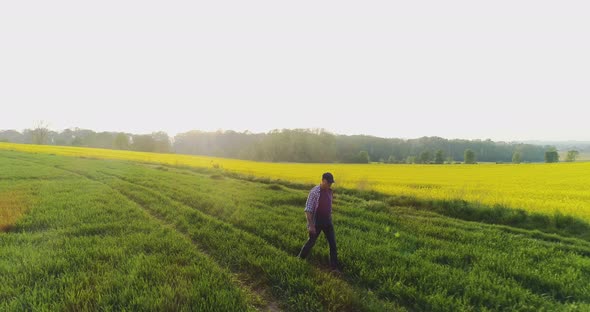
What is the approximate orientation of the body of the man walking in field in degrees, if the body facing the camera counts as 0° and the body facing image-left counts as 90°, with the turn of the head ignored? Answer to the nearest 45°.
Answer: approximately 315°
